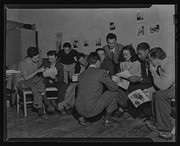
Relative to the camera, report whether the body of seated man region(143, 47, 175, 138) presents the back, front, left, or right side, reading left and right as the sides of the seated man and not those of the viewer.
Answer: left

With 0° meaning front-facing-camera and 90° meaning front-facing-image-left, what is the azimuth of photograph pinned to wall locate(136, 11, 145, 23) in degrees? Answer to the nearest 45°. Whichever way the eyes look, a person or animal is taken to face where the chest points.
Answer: approximately 0°

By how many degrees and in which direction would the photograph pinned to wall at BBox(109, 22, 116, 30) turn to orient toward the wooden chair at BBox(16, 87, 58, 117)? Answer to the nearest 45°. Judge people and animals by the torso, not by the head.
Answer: approximately 90° to its right

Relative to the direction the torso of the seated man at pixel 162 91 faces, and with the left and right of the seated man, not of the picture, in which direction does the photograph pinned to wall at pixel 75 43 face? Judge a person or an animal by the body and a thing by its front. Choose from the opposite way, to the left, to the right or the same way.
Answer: to the left

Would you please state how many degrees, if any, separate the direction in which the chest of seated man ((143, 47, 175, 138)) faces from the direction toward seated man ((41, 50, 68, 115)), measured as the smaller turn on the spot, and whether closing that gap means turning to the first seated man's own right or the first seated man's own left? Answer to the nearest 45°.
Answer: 0° — they already face them

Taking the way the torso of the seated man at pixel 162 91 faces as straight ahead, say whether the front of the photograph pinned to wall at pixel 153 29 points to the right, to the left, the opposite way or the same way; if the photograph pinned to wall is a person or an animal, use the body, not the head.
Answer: to the left

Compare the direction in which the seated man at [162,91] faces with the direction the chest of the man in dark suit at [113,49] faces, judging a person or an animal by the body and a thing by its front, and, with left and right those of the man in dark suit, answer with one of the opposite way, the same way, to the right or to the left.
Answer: to the right

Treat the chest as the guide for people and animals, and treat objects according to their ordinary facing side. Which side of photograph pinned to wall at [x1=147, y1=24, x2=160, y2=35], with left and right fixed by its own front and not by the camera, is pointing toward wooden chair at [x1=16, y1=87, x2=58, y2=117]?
right

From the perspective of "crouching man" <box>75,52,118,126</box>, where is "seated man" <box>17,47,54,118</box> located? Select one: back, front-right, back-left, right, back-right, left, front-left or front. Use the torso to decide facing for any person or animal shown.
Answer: back-left

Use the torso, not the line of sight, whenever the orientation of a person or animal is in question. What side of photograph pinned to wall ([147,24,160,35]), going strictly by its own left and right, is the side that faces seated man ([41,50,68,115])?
right
